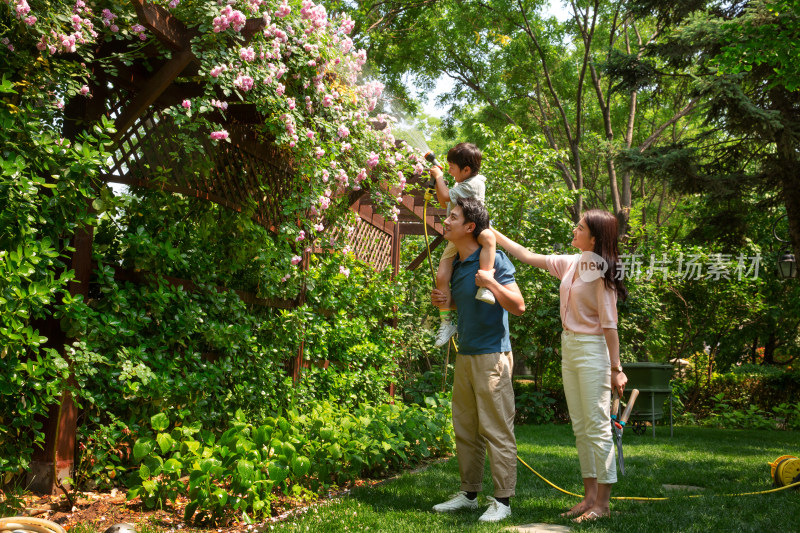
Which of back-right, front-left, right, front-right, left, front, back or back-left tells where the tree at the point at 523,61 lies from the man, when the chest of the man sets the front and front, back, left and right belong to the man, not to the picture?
back-right

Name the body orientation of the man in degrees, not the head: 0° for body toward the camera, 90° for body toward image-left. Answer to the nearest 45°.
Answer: approximately 45°

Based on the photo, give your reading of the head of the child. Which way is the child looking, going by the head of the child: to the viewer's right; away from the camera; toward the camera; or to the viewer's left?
to the viewer's left

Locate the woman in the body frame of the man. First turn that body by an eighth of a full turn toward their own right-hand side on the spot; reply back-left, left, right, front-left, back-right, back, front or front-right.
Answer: back

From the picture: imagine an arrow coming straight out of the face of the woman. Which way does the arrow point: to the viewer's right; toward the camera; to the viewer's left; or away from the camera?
to the viewer's left

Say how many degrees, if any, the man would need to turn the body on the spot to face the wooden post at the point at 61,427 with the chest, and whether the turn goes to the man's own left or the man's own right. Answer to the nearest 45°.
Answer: approximately 45° to the man's own right

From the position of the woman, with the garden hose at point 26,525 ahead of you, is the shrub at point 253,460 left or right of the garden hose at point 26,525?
right

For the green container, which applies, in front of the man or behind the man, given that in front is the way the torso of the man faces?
behind

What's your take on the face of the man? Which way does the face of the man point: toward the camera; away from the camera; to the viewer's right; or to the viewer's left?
to the viewer's left

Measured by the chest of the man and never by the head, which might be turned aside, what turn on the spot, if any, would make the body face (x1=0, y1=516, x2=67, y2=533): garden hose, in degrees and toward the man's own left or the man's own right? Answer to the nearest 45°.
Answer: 0° — they already face it
